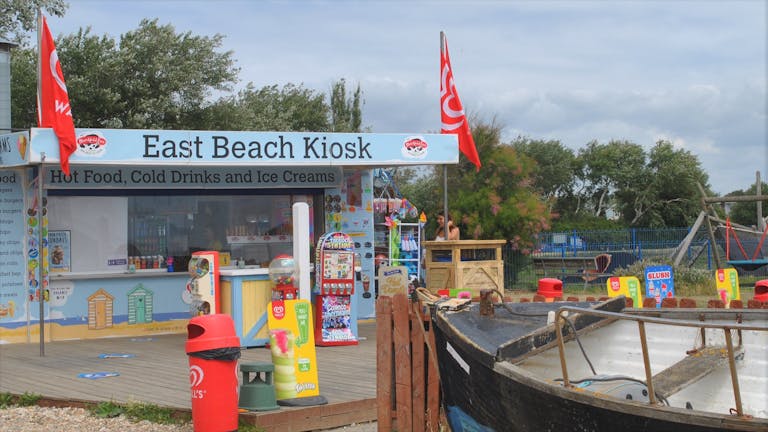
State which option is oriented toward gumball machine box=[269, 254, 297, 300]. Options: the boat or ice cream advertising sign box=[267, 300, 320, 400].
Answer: the boat

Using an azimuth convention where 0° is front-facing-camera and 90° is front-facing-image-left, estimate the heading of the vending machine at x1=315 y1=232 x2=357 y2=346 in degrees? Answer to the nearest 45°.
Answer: approximately 0°

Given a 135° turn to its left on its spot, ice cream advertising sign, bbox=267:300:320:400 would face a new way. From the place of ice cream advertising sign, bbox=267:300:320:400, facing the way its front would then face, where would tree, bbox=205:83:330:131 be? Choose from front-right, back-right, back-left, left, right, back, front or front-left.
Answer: front-left

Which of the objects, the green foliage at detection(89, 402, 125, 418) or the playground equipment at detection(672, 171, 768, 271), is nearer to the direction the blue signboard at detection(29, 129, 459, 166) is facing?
the green foliage

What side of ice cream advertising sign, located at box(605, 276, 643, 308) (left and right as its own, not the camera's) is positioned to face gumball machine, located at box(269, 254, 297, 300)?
right

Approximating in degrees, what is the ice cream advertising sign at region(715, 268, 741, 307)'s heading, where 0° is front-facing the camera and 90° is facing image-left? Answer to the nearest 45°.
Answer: approximately 0°

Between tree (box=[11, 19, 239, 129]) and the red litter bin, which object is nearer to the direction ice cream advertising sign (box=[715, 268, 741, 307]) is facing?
the red litter bin

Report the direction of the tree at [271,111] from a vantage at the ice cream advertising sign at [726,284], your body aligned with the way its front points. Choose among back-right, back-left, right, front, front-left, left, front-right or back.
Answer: back-right
